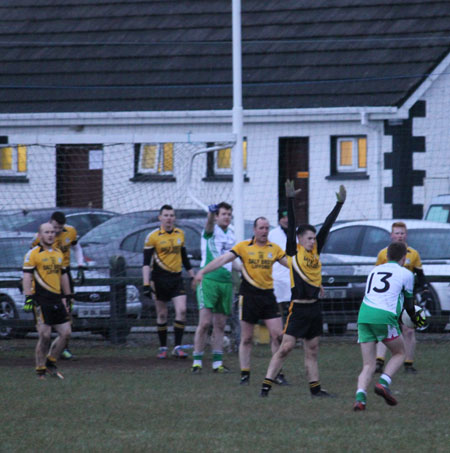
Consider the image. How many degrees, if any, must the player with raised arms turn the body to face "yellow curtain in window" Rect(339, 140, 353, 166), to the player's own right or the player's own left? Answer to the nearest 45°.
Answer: approximately 135° to the player's own left

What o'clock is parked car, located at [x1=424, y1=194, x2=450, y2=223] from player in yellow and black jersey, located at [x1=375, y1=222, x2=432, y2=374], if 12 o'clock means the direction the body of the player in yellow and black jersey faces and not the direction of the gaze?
The parked car is roughly at 6 o'clock from the player in yellow and black jersey.

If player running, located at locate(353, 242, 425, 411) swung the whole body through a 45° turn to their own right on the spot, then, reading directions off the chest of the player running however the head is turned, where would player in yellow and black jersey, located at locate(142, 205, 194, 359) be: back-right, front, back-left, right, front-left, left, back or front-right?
back-left

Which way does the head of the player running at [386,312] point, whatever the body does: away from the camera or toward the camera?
away from the camera

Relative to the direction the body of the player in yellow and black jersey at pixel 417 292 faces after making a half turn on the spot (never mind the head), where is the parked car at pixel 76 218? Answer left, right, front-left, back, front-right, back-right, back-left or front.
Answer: front-left

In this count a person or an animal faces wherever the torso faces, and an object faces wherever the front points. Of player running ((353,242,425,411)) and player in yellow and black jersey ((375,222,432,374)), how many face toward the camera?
1

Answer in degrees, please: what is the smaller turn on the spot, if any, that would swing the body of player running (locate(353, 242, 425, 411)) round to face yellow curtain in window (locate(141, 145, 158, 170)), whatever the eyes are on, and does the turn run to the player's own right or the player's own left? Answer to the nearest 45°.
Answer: approximately 90° to the player's own left

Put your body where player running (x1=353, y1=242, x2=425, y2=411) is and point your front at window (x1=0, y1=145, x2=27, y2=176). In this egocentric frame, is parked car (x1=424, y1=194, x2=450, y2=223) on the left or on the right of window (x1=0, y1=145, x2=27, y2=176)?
right

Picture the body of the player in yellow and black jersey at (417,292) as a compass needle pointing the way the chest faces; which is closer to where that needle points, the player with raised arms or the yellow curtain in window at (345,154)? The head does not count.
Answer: the player with raised arms

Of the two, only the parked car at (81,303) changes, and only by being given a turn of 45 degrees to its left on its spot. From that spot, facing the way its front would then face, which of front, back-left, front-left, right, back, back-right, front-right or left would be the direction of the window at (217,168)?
front-left
